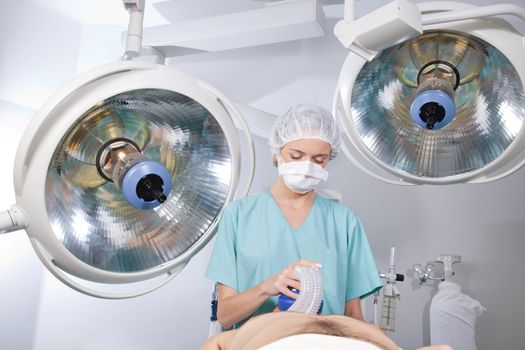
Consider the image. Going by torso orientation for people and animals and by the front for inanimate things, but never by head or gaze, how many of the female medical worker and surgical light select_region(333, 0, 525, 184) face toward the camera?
2

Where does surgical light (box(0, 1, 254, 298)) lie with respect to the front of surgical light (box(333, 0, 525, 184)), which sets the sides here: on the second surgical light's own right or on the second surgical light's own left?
on the second surgical light's own right

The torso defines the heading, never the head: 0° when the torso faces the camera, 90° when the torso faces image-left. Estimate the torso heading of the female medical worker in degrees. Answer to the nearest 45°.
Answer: approximately 0°

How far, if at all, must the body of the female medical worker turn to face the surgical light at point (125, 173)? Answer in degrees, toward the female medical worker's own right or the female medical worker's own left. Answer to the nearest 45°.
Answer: approximately 45° to the female medical worker's own right

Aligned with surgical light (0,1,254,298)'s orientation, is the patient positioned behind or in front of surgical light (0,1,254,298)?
in front

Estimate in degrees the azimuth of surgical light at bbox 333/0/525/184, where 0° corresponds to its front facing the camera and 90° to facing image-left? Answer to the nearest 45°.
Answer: approximately 0°

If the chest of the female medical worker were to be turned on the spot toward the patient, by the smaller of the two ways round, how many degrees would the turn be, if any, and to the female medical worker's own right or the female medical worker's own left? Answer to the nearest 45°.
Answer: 0° — they already face them
